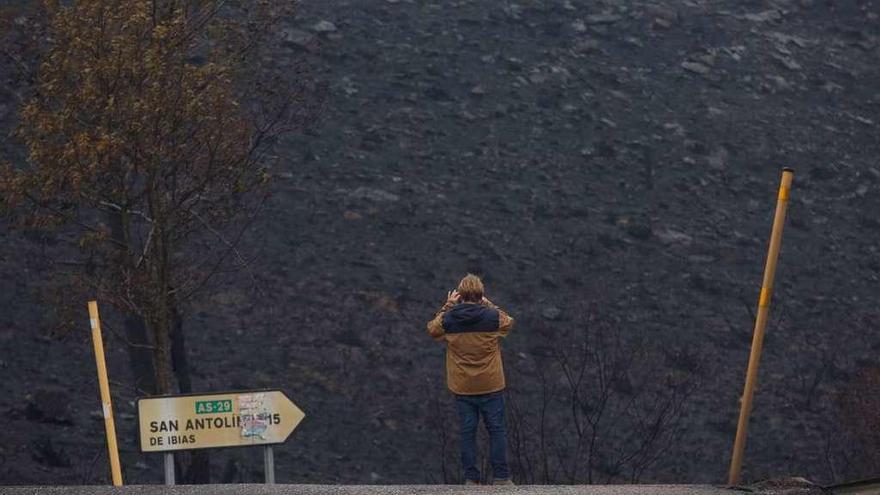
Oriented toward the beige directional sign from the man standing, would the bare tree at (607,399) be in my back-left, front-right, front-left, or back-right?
back-right

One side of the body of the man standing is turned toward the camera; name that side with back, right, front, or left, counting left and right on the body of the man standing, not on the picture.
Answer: back

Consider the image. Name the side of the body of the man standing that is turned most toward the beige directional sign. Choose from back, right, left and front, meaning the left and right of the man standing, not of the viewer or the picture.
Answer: left

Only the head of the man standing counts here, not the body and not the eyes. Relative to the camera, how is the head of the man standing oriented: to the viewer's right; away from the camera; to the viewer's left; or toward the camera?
away from the camera

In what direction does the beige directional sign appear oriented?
toward the camera

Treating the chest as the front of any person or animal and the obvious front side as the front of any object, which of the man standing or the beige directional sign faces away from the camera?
the man standing

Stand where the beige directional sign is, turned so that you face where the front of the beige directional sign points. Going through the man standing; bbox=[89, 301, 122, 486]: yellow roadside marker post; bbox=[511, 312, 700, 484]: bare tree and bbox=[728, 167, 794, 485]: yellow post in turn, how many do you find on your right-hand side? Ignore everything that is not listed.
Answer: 1

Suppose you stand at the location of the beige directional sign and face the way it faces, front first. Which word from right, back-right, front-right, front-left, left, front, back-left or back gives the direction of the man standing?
left

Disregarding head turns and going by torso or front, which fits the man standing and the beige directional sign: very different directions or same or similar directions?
very different directions

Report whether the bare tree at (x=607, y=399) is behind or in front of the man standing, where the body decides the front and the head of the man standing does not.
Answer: in front

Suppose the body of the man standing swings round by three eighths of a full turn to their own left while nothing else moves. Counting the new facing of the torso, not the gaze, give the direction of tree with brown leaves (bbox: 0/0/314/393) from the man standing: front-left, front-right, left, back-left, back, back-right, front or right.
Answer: right

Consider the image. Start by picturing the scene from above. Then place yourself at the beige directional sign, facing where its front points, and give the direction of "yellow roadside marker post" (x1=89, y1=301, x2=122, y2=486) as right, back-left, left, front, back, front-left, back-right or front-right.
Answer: right

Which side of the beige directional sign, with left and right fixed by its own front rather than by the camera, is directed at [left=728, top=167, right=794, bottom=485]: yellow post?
left

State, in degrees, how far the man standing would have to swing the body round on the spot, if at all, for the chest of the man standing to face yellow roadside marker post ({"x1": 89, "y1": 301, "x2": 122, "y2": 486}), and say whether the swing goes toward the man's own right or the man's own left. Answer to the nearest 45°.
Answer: approximately 90° to the man's own left

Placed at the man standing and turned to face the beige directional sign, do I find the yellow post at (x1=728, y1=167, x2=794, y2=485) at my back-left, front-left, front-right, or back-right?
back-left

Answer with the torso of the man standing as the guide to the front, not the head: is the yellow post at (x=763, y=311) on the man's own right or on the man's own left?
on the man's own right
